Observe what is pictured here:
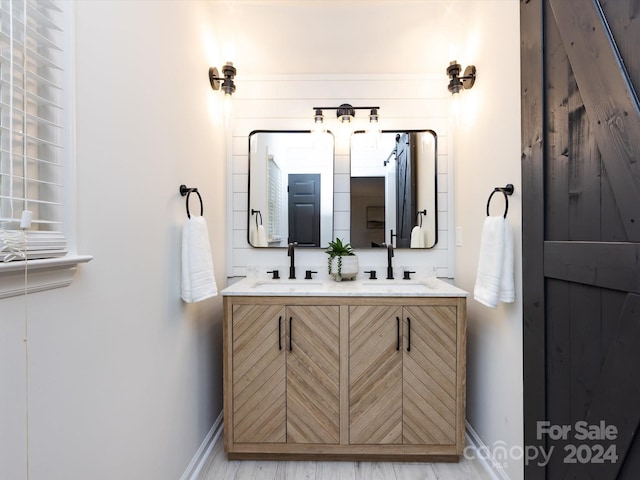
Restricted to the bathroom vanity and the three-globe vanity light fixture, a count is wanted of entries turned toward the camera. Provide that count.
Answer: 2

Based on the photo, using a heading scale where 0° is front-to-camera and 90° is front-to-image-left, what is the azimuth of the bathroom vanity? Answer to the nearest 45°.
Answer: approximately 0°

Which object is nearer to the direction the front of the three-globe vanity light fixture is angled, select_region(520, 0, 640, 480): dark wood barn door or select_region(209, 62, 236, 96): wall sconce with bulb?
the dark wood barn door

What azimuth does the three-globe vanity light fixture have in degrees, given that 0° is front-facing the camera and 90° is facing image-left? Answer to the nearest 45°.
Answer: approximately 0°

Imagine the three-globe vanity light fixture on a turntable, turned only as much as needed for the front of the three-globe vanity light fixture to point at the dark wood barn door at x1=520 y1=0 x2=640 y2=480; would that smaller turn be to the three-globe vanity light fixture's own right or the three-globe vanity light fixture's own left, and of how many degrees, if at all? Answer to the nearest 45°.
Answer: approximately 45° to the three-globe vanity light fixture's own left

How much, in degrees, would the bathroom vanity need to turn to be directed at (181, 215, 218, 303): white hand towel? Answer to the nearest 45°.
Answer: approximately 90° to its right

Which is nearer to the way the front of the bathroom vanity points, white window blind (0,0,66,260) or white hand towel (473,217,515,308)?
the white window blind

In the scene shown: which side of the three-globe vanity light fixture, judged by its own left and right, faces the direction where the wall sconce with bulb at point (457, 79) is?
left
